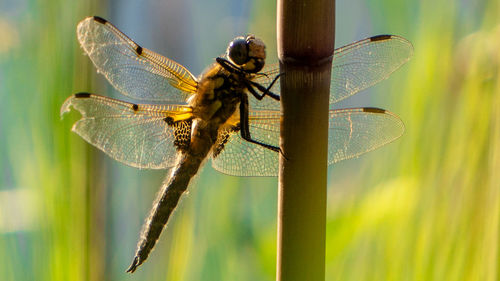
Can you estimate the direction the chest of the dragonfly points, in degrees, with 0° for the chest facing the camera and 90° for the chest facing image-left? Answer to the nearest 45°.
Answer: approximately 270°
